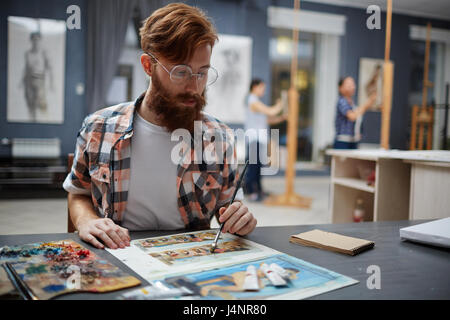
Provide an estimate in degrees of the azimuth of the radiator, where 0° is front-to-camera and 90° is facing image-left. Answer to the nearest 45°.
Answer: approximately 0°

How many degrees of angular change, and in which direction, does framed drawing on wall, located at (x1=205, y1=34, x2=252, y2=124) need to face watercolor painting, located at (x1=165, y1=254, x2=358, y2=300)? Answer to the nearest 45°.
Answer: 0° — it already faces it

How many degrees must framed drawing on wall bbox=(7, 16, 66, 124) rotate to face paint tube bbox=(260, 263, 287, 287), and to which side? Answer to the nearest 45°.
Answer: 0° — it already faces it

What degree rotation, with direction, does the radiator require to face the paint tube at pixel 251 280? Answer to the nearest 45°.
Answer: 0° — it already faces it

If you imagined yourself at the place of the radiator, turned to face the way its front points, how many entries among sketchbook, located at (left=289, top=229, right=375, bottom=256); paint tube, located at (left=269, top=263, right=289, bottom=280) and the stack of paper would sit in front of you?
3

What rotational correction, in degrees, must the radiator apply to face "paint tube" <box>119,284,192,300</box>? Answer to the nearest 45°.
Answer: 0° — it already faces it

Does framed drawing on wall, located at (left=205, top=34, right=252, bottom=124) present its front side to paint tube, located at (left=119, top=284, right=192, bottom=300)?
yes

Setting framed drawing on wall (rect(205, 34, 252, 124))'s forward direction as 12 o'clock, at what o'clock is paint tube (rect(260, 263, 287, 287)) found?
The paint tube is roughly at 12 o'clock from the framed drawing on wall.

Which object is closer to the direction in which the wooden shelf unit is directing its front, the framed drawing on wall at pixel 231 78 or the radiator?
the radiator

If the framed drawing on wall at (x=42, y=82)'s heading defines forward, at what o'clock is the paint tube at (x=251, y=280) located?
The paint tube is roughly at 12 o'clock from the framed drawing on wall.
